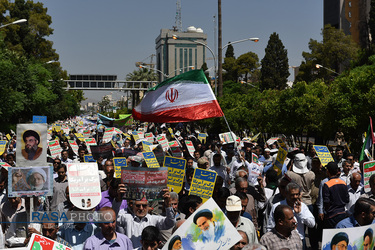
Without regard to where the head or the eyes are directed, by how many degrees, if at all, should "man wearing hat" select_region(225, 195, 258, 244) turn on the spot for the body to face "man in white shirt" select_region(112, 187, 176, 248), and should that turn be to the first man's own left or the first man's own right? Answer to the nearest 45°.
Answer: approximately 45° to the first man's own right

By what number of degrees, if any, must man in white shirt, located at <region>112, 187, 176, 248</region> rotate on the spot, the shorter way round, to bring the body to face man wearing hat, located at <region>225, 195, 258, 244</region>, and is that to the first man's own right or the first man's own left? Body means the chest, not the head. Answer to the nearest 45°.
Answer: approximately 90° to the first man's own left

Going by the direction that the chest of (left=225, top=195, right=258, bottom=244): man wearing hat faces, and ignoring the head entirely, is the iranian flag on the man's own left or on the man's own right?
on the man's own right

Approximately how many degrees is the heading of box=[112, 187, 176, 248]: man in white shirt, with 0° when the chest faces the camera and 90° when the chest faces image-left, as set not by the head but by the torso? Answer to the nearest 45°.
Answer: approximately 0°

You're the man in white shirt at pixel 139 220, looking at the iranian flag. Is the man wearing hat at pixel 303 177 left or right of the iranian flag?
right

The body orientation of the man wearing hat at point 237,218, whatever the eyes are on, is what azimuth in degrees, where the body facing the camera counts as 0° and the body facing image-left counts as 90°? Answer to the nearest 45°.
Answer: approximately 45°

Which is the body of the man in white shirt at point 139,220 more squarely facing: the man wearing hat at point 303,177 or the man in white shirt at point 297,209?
the man in white shirt

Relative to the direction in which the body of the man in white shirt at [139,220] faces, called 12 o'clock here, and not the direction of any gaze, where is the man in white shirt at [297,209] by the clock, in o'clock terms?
the man in white shirt at [297,209] is roughly at 9 o'clock from the man in white shirt at [139,220].

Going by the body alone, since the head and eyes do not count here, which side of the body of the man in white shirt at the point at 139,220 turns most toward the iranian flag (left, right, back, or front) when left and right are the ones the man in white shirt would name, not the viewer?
back

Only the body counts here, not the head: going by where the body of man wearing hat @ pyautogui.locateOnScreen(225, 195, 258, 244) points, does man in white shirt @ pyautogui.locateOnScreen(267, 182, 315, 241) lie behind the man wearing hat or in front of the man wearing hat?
behind

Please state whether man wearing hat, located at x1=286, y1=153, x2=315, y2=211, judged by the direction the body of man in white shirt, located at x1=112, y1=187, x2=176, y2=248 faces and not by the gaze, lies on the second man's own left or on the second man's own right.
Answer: on the second man's own left
